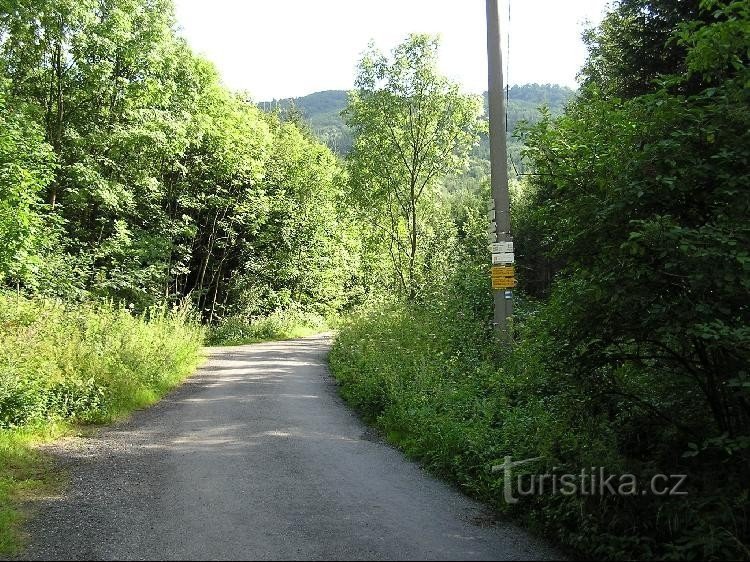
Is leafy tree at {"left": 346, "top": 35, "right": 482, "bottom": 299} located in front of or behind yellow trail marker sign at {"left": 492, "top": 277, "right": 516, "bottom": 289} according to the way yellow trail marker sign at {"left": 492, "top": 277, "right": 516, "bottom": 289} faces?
behind

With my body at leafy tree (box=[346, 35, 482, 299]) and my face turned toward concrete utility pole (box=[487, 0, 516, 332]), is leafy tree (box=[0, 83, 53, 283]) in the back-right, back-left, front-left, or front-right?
front-right

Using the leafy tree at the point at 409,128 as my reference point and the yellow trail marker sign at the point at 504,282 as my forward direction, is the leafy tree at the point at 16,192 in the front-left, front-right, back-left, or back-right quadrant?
front-right

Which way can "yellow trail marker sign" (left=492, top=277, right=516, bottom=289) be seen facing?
toward the camera

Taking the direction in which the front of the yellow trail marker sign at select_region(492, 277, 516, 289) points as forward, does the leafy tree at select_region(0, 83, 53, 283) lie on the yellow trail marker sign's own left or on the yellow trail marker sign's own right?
on the yellow trail marker sign's own right
